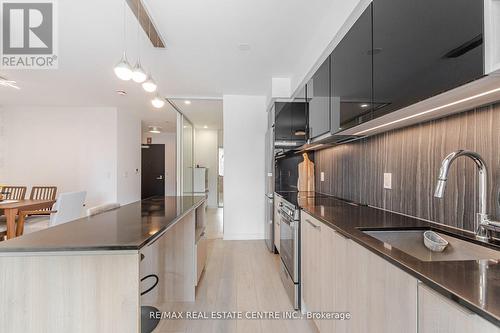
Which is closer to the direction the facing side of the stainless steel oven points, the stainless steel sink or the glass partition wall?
the glass partition wall

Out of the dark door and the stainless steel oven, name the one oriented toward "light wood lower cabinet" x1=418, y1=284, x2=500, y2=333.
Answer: the dark door

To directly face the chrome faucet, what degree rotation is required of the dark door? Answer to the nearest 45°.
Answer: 0° — it already faces it

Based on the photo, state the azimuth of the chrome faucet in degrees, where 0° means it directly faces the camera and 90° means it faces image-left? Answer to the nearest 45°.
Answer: approximately 45°

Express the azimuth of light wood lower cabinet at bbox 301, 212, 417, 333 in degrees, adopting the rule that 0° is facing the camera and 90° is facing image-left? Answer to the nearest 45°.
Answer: approximately 45°

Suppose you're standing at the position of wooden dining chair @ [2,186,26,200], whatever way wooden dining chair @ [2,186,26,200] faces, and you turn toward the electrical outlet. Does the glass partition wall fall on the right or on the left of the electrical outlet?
left

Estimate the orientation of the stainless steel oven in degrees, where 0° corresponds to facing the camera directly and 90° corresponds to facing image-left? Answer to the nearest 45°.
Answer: approximately 90°
